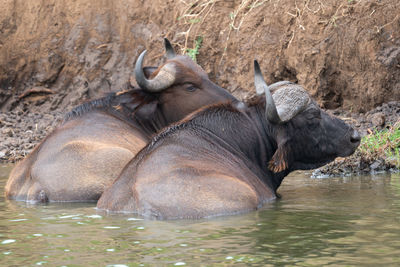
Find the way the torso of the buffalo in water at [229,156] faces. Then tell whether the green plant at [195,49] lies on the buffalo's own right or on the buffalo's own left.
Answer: on the buffalo's own left

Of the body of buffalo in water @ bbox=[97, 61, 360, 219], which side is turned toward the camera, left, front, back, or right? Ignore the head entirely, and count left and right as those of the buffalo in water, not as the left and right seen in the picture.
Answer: right

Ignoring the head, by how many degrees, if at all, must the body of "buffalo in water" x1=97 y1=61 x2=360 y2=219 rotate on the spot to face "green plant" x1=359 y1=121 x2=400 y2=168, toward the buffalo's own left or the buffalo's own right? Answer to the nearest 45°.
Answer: approximately 45° to the buffalo's own left
